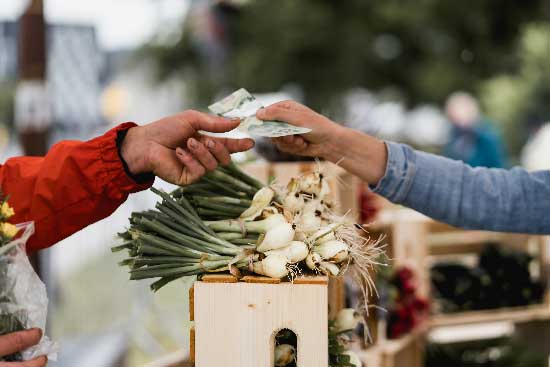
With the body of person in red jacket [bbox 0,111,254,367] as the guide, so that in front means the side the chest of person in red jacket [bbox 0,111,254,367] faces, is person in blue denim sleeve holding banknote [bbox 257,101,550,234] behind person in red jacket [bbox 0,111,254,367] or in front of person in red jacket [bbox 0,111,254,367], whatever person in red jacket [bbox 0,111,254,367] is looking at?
in front

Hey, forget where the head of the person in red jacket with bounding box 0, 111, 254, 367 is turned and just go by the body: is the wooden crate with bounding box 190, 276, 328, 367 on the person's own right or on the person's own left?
on the person's own right

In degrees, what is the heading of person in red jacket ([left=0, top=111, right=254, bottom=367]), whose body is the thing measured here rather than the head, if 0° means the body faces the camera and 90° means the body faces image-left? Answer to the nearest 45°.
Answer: approximately 270°

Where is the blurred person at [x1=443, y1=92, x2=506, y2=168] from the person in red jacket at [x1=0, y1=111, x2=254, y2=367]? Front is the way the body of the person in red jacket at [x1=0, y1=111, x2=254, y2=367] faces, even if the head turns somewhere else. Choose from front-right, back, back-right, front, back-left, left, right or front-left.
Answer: front-left

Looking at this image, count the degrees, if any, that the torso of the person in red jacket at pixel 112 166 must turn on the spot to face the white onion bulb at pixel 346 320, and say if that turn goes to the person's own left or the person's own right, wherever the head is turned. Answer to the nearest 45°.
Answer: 0° — they already face it
